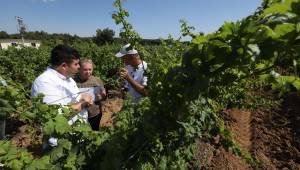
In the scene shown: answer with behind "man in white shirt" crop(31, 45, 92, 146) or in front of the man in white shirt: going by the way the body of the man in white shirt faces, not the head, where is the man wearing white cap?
in front

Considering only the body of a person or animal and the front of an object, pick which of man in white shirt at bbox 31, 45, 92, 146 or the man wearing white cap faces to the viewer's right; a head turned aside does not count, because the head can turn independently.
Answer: the man in white shirt

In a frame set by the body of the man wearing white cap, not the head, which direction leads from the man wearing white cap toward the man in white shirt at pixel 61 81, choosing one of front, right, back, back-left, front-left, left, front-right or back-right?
front

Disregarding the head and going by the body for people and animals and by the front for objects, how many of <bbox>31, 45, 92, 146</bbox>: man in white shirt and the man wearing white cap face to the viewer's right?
1

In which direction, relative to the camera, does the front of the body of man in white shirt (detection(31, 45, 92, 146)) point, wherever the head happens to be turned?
to the viewer's right

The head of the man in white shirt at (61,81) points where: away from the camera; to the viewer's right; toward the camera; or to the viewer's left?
to the viewer's right

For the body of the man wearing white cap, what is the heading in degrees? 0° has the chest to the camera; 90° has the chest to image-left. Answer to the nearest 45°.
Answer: approximately 45°
